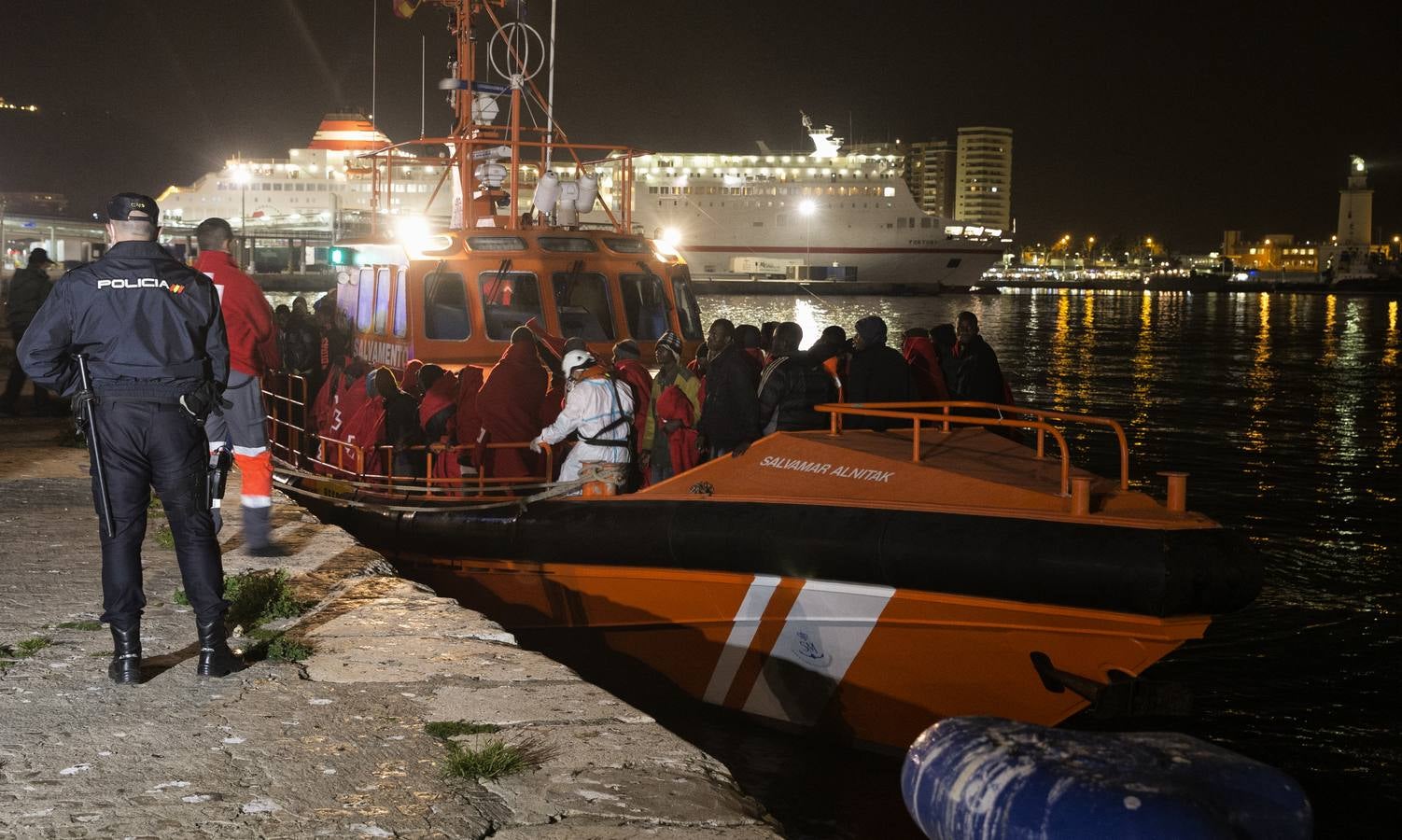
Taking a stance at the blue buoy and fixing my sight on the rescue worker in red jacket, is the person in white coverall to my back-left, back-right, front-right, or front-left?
front-right

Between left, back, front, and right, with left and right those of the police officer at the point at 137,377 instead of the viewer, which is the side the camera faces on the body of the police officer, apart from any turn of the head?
back

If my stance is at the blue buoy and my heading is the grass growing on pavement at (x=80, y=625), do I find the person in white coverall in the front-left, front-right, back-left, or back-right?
front-right

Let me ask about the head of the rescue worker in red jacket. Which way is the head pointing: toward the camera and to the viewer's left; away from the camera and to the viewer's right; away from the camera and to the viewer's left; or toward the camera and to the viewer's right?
away from the camera and to the viewer's right

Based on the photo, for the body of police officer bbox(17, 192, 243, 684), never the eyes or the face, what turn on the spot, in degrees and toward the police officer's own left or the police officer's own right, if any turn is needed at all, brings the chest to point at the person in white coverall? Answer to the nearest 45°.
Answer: approximately 45° to the police officer's own right

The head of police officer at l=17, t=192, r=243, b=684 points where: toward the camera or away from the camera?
away from the camera
